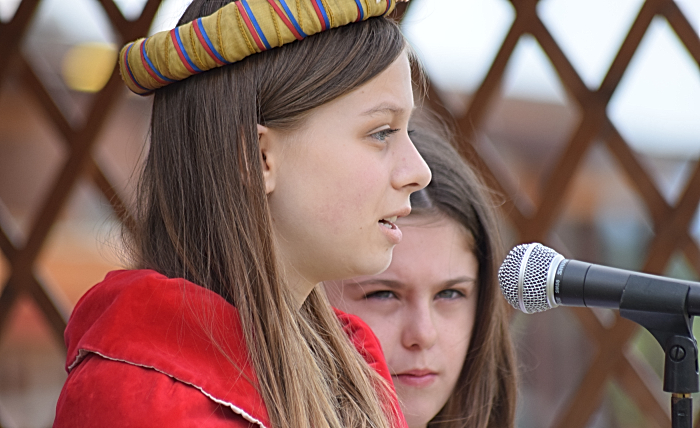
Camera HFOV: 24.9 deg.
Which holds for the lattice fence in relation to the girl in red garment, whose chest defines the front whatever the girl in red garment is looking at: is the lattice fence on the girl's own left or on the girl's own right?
on the girl's own left

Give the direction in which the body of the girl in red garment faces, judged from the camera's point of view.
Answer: to the viewer's right

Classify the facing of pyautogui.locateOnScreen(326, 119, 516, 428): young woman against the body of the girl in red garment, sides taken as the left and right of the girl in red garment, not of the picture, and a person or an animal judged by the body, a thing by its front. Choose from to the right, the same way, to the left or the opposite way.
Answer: to the right

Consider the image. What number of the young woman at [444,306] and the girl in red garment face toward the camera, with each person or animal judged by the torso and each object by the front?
1

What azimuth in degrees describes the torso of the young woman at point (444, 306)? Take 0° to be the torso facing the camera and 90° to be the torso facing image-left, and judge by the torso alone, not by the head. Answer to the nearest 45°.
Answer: approximately 0°

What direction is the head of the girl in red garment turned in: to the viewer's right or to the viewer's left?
to the viewer's right
